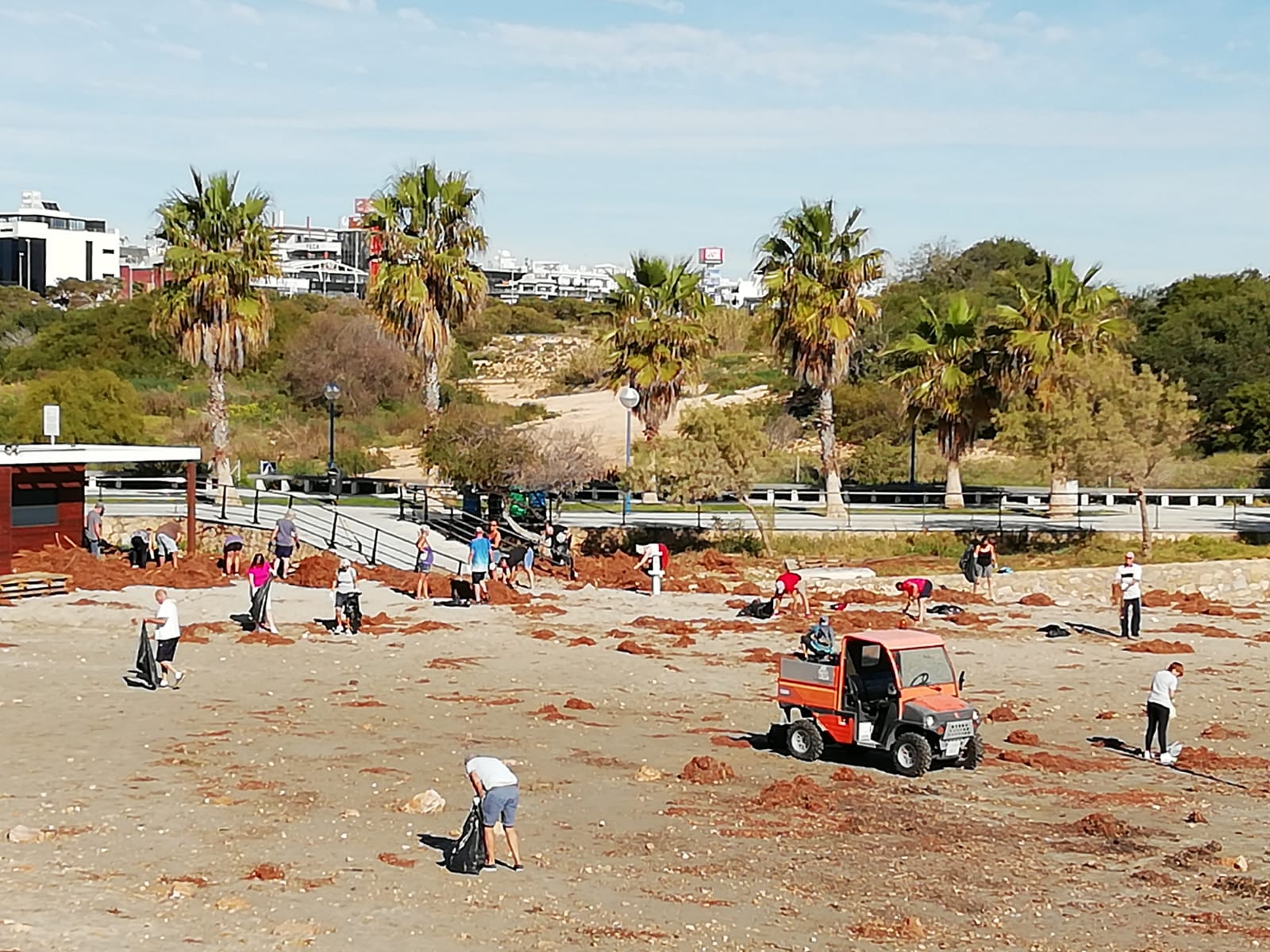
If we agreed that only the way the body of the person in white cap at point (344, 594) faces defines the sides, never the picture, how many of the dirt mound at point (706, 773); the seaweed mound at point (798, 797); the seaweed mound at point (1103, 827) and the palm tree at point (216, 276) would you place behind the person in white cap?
1

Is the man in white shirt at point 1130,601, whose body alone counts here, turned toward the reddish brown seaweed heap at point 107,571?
no

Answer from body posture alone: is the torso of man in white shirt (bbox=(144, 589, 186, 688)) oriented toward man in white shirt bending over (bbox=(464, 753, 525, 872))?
no

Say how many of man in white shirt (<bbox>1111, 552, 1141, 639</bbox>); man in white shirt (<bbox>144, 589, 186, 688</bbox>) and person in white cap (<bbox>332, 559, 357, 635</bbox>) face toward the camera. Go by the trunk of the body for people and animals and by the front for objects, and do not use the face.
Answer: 2

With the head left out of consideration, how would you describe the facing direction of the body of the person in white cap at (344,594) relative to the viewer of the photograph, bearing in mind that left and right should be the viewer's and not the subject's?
facing the viewer

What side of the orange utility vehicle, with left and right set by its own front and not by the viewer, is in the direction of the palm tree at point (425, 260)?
back

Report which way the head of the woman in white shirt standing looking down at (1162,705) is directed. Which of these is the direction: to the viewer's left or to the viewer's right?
to the viewer's right

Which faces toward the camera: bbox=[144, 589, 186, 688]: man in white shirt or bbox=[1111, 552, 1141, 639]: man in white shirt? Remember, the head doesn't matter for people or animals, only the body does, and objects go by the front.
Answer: bbox=[1111, 552, 1141, 639]: man in white shirt

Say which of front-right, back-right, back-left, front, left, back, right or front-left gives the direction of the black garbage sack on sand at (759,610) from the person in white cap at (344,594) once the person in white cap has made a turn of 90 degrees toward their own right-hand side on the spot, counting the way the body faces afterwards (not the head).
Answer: back

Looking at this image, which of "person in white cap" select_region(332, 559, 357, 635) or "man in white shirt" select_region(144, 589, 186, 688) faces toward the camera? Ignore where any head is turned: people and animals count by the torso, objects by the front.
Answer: the person in white cap

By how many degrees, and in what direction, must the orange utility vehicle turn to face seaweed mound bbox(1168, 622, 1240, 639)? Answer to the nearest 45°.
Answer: approximately 90° to its left

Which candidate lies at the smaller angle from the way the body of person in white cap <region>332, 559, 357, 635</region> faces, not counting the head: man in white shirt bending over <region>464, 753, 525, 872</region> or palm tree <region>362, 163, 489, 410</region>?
the man in white shirt bending over

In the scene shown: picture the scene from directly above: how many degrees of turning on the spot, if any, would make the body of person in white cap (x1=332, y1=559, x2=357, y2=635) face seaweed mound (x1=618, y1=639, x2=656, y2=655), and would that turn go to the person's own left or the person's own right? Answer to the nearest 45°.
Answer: approximately 90° to the person's own left

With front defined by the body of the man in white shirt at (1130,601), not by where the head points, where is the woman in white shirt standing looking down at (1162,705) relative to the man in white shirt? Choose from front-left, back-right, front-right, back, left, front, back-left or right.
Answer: front

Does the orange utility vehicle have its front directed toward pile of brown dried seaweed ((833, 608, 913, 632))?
no

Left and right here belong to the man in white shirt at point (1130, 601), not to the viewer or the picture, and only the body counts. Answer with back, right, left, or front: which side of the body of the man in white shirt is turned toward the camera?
front
